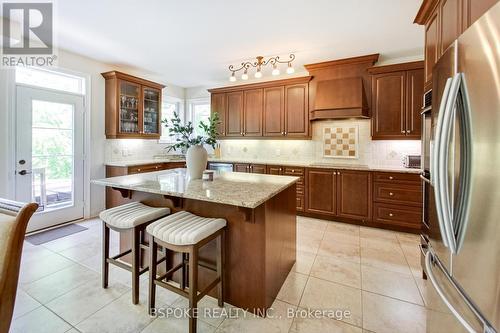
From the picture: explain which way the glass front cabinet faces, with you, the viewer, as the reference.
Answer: facing the viewer and to the right of the viewer

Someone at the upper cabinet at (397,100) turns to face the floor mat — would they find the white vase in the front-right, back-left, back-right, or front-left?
front-left

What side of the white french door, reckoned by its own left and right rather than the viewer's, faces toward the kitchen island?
front

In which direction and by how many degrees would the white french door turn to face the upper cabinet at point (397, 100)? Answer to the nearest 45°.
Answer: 0° — it already faces it

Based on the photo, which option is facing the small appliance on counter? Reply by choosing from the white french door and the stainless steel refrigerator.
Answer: the white french door

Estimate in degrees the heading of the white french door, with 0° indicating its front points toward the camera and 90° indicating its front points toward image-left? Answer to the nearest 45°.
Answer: approximately 315°

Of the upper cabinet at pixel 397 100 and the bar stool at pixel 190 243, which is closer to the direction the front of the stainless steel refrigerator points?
the bar stool

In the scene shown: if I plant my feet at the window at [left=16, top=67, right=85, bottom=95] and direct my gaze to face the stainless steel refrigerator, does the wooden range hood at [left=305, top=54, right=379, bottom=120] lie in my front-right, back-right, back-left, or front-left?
front-left

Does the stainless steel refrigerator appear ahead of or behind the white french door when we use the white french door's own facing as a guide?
ahead

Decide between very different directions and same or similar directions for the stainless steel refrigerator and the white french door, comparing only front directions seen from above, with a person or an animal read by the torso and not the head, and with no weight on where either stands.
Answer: very different directions

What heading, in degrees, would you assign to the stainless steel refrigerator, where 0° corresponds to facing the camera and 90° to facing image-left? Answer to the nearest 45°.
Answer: approximately 45°

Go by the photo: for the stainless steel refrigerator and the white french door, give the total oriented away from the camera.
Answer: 0

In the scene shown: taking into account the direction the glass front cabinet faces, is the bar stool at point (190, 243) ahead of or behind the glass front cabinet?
ahead
